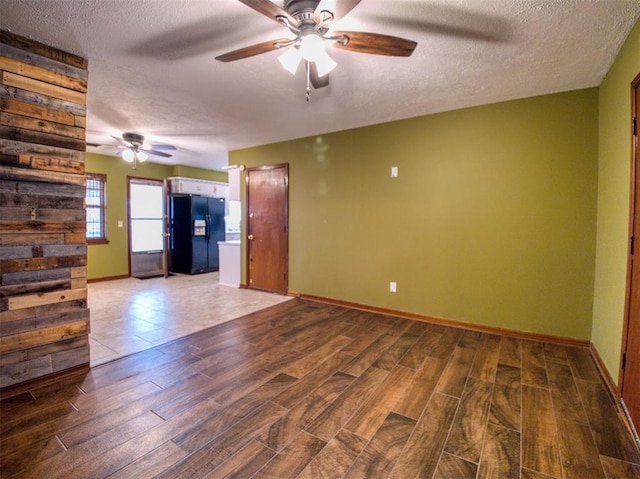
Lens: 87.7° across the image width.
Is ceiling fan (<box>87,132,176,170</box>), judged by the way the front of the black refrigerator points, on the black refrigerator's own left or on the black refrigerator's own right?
on the black refrigerator's own right

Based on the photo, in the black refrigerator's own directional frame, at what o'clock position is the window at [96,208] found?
The window is roughly at 4 o'clock from the black refrigerator.

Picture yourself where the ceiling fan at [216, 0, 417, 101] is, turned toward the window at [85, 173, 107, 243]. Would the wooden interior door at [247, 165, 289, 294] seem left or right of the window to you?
right

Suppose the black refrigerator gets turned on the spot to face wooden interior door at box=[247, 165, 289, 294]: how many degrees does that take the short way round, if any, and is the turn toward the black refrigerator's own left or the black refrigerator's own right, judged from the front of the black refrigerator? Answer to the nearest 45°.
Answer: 0° — it already faces it

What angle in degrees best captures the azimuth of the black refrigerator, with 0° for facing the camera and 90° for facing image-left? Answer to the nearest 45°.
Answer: approximately 315°

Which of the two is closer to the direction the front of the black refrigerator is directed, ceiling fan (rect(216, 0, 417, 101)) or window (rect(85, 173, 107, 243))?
the ceiling fan

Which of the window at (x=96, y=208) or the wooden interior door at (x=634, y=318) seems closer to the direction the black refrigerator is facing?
the wooden interior door

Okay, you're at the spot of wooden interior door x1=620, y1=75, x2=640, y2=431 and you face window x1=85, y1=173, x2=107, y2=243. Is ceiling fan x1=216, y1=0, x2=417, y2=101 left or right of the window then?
left

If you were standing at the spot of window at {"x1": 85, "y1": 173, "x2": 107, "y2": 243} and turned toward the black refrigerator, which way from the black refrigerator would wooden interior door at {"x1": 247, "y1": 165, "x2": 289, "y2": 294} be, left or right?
right
